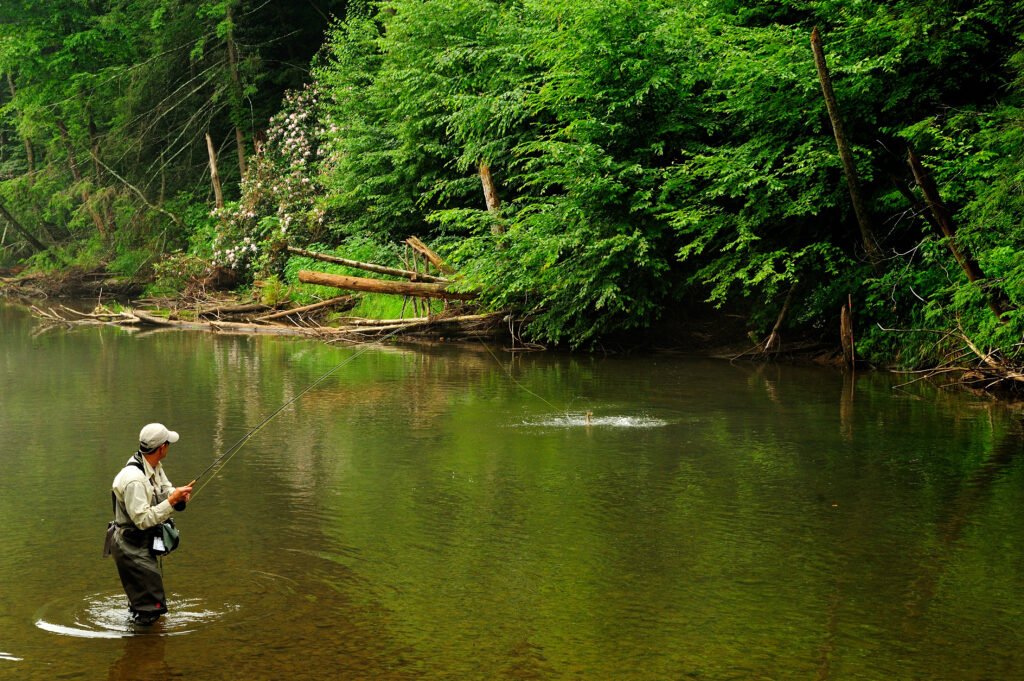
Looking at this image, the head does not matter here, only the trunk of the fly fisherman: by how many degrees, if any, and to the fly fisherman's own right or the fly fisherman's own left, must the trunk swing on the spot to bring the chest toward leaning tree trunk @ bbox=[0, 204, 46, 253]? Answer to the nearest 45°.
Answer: approximately 90° to the fly fisherman's own left

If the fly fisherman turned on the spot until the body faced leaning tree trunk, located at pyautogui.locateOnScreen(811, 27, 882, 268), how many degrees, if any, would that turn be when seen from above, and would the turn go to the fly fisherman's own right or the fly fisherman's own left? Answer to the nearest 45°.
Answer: approximately 45° to the fly fisherman's own left

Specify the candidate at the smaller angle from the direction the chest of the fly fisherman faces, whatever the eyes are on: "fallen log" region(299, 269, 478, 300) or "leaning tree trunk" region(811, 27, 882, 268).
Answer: the leaning tree trunk

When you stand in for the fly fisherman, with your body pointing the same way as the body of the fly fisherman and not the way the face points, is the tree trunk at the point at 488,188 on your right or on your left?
on your left

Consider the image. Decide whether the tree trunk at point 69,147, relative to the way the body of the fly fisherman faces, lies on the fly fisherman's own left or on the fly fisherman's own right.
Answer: on the fly fisherman's own left

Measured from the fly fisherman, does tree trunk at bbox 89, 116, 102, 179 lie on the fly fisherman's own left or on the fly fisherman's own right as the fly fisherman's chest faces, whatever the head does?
on the fly fisherman's own left

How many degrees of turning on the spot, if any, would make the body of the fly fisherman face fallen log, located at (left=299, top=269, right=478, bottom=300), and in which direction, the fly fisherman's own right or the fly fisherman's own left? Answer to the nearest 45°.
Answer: approximately 90° to the fly fisherman's own left

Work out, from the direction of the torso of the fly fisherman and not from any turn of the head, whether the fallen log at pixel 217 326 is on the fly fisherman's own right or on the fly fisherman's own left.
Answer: on the fly fisherman's own left

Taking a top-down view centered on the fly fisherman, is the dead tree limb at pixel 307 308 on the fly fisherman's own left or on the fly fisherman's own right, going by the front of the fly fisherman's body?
on the fly fisherman's own left

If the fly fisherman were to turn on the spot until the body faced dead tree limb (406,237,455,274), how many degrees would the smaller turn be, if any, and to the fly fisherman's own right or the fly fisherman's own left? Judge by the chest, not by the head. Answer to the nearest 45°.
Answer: approximately 90° to the fly fisherman's own left

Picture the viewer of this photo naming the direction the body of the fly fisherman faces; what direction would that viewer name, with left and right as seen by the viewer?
facing to the right of the viewer
